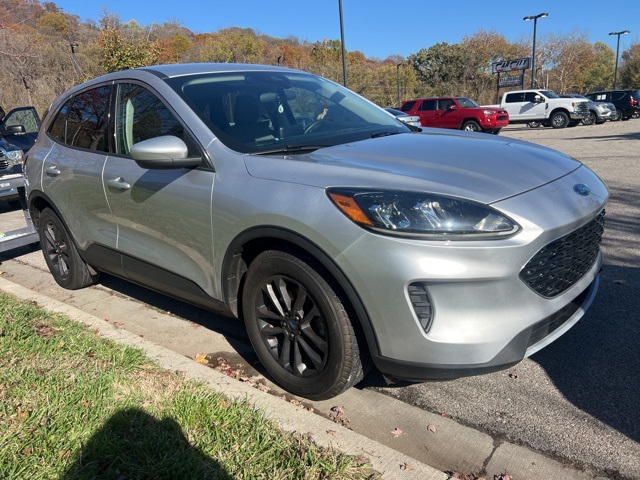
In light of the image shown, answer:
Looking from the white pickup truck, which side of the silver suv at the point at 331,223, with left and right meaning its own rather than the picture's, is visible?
left

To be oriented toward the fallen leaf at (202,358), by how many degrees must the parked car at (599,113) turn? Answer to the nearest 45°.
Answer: approximately 45° to its right

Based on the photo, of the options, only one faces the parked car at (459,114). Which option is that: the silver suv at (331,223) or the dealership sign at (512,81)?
the dealership sign
